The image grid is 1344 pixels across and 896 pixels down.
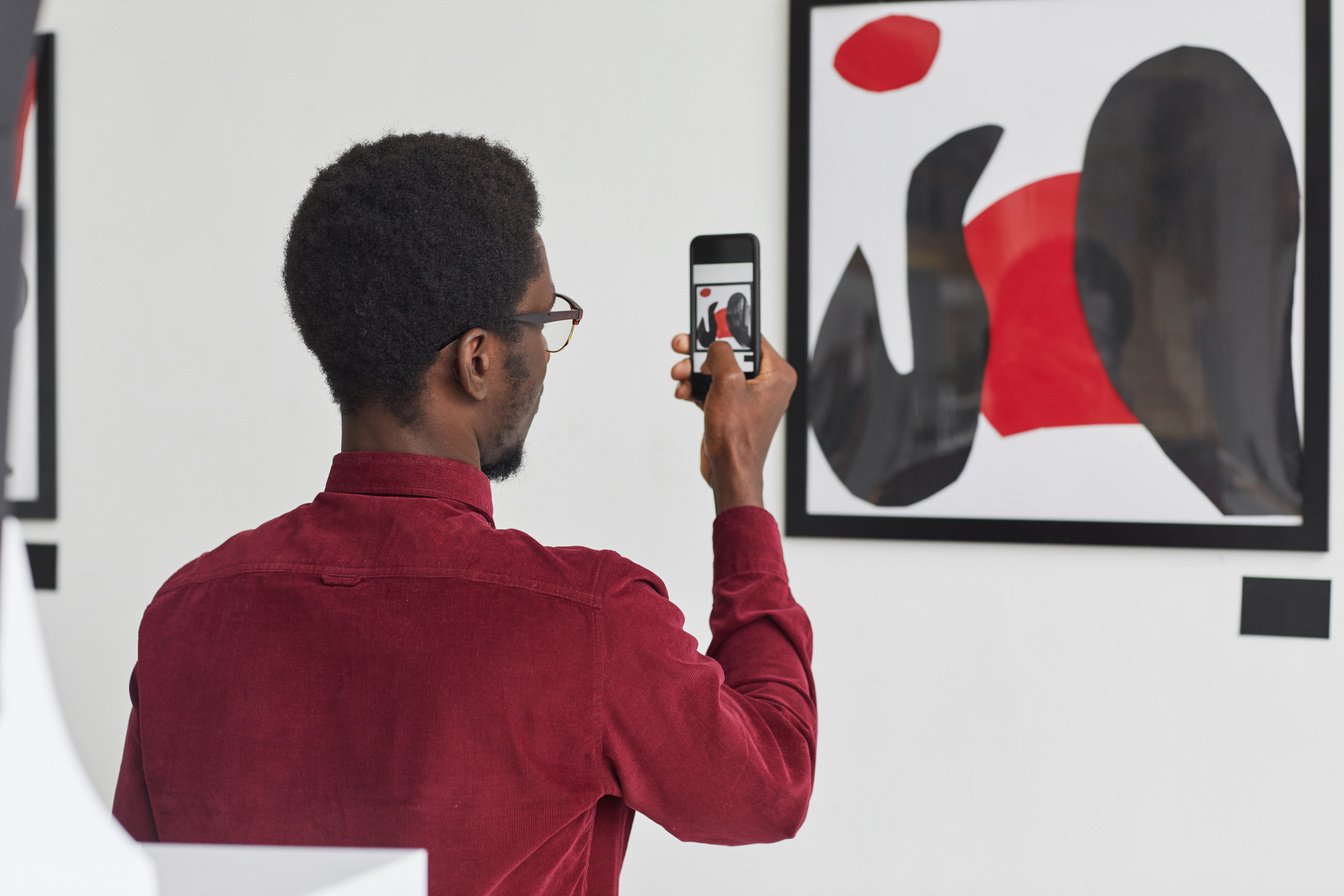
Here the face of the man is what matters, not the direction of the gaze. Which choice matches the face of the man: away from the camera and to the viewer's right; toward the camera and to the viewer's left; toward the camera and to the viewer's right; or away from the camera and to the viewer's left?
away from the camera and to the viewer's right

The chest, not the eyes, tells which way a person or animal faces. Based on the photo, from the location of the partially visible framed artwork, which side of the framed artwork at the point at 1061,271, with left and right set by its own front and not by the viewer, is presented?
right

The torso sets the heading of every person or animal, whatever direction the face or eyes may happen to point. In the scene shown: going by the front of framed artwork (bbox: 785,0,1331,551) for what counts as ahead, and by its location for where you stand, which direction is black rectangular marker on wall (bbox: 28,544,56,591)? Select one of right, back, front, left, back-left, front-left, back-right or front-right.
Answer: right

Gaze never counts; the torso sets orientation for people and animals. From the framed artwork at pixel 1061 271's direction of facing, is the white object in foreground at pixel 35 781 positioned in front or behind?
in front

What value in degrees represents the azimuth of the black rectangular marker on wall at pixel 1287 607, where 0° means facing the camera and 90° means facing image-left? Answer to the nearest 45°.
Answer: approximately 0°

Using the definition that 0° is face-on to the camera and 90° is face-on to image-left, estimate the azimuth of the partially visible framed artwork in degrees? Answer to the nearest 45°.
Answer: approximately 0°

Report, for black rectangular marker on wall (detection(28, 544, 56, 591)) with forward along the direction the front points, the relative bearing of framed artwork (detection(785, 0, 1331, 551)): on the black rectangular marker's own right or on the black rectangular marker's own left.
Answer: on the black rectangular marker's own left

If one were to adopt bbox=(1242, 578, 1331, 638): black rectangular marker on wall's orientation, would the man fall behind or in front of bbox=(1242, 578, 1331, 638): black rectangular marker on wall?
in front

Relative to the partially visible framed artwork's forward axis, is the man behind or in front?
in front
